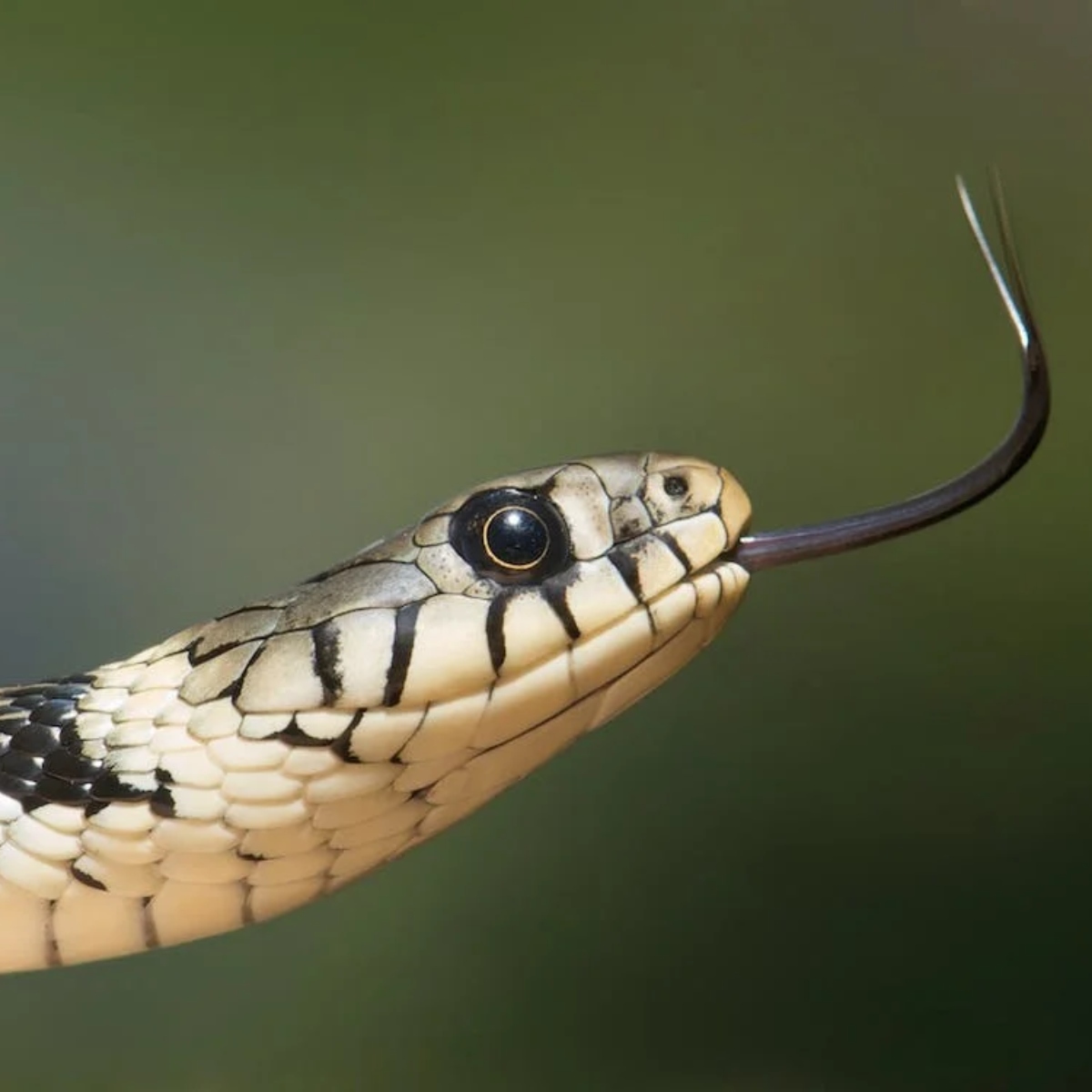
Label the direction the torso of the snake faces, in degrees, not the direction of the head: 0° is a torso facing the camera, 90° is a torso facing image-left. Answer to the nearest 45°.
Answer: approximately 270°
